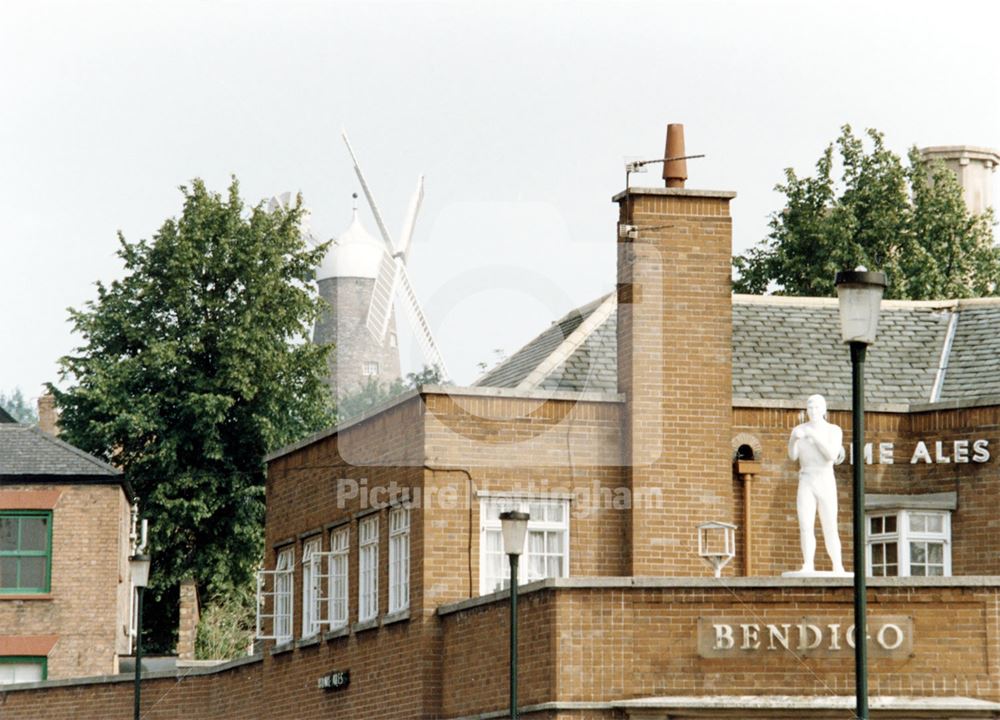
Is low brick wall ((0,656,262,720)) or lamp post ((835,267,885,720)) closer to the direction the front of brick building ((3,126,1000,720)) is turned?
the lamp post

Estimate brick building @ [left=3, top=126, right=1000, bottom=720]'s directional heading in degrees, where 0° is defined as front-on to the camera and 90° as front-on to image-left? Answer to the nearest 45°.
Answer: approximately 0°

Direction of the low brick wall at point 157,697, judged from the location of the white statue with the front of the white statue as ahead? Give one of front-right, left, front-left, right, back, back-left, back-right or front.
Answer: back-right

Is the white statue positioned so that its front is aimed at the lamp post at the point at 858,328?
yes

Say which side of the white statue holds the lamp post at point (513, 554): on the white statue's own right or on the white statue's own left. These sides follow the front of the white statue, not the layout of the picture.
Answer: on the white statue's own right

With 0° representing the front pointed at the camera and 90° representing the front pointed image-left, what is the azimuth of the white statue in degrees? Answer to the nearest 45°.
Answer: approximately 0°

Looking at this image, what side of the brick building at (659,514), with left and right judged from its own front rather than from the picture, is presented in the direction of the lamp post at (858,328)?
front
